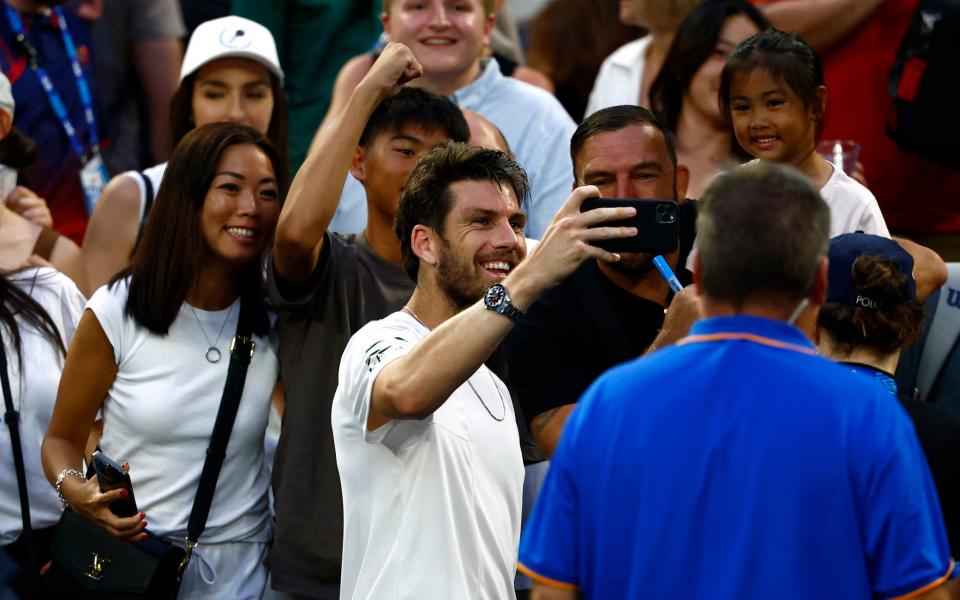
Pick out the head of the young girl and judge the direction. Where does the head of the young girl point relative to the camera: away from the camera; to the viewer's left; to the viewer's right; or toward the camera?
toward the camera

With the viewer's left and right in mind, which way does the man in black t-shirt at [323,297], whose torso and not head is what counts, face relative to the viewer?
facing the viewer and to the right of the viewer

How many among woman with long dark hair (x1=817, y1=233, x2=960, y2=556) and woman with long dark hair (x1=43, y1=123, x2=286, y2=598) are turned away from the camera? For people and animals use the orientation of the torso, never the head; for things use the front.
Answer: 1

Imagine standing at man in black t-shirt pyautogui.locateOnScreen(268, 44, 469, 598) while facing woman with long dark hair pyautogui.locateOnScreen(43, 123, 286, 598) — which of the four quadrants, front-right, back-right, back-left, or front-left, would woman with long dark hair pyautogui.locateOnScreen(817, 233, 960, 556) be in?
back-left

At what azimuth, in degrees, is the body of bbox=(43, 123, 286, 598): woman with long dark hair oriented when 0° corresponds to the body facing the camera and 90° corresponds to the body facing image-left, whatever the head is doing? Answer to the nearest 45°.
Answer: approximately 315°

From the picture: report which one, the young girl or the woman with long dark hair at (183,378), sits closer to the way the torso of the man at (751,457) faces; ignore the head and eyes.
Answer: the young girl

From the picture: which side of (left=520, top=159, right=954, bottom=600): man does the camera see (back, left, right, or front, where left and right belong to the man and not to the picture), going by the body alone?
back

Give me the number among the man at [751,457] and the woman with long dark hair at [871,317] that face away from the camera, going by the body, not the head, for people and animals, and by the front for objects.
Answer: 2

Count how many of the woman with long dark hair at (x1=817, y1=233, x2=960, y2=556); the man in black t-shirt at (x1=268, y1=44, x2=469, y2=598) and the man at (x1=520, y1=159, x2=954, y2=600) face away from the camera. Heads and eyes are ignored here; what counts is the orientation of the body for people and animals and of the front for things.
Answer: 2

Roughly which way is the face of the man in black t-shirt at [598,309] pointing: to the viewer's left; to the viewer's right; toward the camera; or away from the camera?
toward the camera

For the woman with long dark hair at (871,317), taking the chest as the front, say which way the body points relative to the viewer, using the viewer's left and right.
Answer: facing away from the viewer

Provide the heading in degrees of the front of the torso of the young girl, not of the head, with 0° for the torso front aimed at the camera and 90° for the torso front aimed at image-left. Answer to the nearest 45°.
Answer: approximately 45°

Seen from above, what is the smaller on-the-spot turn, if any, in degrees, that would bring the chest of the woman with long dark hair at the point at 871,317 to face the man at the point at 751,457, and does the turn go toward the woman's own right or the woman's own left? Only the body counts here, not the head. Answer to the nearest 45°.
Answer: approximately 180°
